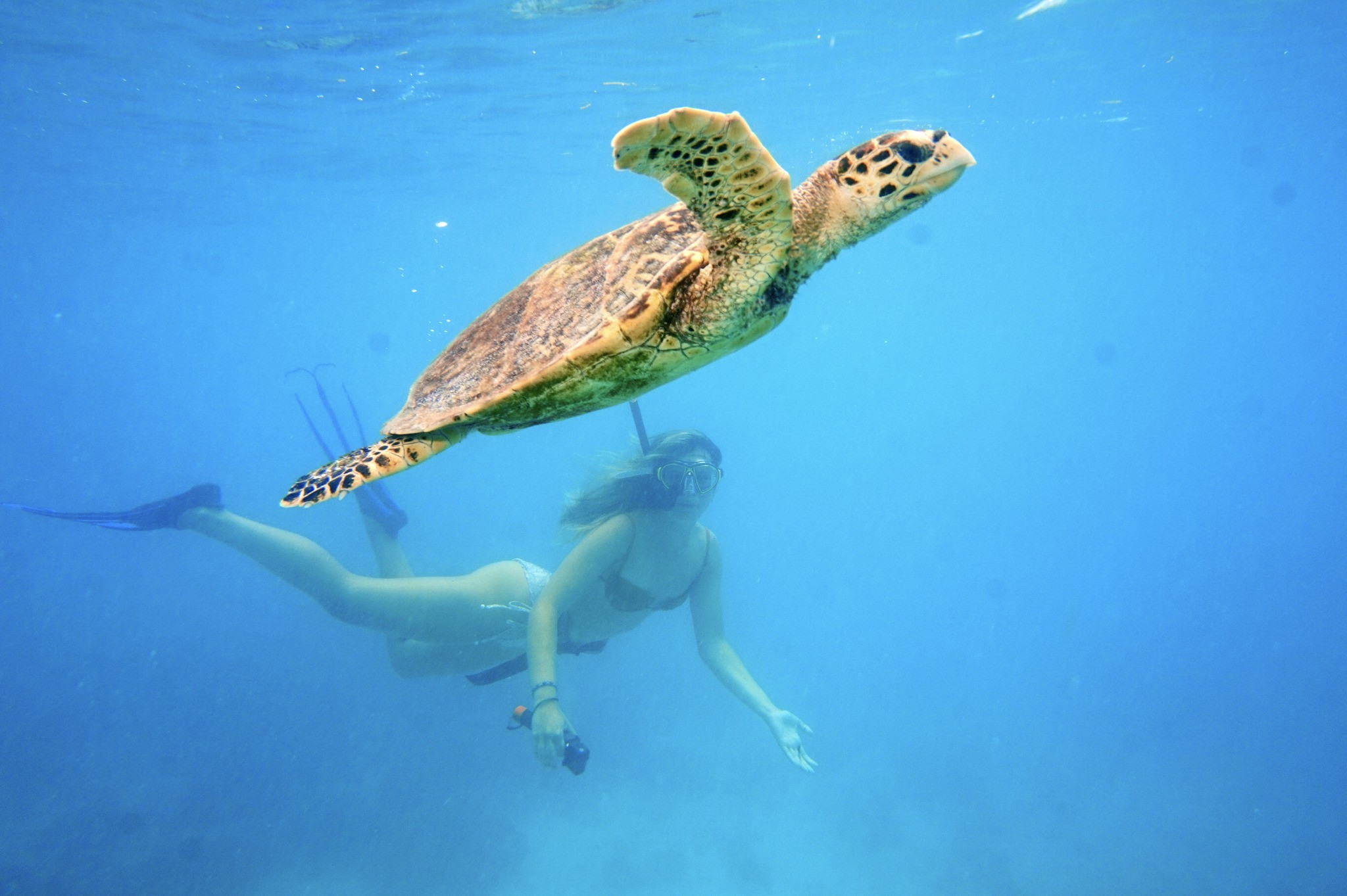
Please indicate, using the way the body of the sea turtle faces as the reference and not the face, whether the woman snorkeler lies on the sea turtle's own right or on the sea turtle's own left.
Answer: on the sea turtle's own left

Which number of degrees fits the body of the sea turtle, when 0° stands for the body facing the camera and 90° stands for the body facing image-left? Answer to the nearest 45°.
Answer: approximately 270°
